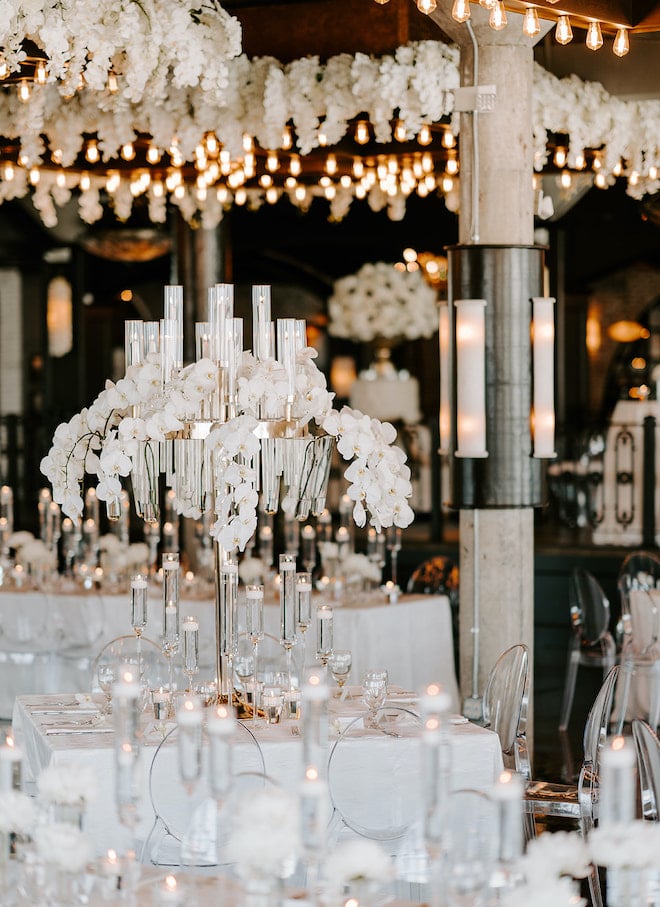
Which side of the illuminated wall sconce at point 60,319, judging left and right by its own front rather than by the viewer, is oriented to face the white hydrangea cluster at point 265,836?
front

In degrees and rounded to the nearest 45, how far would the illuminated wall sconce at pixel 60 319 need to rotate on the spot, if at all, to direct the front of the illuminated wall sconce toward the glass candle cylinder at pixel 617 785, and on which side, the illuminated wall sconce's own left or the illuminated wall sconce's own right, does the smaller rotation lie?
0° — it already faces it

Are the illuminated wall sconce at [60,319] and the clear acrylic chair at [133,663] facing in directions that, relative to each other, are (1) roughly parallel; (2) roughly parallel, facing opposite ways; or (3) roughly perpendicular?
roughly parallel

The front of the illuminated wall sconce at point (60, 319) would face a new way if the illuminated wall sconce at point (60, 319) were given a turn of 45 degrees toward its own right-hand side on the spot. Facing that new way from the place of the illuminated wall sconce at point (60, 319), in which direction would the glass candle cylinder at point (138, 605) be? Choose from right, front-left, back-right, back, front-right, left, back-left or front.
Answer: front-left

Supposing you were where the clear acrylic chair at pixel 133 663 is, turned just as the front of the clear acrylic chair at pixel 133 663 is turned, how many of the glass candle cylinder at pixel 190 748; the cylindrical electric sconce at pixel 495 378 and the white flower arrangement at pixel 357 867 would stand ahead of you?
2

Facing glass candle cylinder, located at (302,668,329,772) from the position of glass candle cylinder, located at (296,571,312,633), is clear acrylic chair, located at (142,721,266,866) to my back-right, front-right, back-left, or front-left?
front-right

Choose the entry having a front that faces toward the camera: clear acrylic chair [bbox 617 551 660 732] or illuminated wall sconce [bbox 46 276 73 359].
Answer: the illuminated wall sconce

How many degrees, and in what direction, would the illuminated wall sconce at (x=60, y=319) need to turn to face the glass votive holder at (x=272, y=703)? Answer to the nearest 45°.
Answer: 0° — it already faces it

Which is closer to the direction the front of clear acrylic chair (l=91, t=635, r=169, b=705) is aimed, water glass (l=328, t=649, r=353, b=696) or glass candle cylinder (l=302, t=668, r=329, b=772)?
the glass candle cylinder

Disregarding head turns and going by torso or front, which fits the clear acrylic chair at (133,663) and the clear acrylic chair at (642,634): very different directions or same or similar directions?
very different directions

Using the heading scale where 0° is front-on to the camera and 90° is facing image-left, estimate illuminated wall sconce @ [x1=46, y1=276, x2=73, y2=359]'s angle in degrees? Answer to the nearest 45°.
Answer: approximately 0°

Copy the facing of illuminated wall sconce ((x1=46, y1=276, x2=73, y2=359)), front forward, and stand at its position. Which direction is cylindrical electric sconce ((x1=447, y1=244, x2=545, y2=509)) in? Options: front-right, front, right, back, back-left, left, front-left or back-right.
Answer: front
